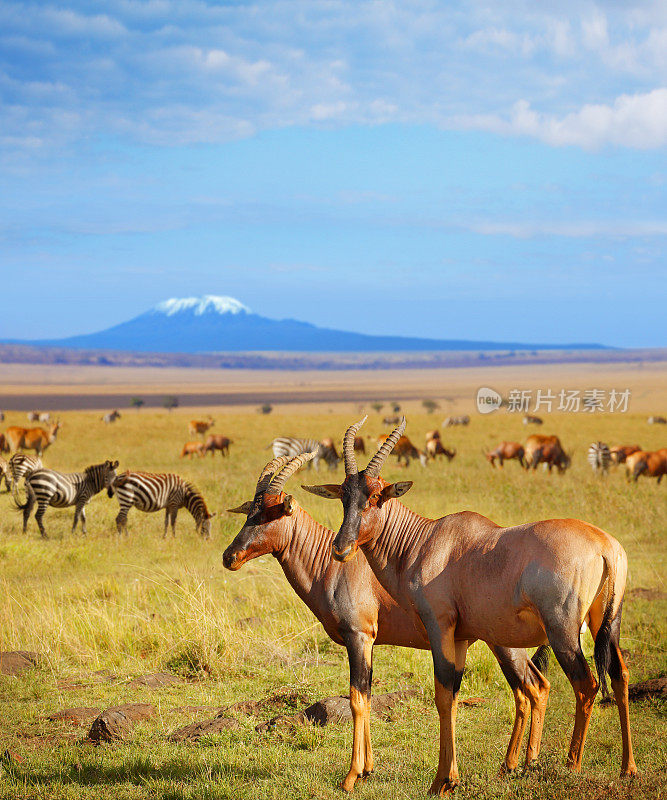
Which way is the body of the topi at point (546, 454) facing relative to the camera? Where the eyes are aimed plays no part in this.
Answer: to the viewer's right

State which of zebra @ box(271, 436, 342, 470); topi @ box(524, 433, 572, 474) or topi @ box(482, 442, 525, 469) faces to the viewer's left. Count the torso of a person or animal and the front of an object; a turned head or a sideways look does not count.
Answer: topi @ box(482, 442, 525, 469)

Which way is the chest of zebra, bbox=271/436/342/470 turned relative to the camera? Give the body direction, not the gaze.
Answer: to the viewer's right

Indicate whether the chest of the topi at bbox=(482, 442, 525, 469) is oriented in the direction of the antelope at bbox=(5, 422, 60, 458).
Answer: yes

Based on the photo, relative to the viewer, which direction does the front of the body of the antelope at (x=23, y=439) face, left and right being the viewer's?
facing to the right of the viewer

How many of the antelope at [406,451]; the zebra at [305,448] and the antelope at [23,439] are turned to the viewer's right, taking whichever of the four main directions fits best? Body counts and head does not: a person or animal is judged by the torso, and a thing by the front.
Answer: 3

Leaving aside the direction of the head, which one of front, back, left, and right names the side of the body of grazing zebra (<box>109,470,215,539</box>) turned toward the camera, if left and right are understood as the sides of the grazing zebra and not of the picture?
right

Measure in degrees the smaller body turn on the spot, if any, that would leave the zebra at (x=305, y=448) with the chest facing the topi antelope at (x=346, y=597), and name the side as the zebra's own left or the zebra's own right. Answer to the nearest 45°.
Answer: approximately 90° to the zebra's own right

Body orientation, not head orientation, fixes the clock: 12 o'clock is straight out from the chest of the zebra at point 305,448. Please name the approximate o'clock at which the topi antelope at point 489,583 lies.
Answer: The topi antelope is roughly at 3 o'clock from the zebra.

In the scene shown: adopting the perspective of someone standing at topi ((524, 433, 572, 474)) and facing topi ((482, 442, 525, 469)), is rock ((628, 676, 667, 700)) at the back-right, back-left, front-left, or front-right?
back-left

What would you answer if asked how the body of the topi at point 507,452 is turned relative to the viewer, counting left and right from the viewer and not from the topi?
facing to the left of the viewer

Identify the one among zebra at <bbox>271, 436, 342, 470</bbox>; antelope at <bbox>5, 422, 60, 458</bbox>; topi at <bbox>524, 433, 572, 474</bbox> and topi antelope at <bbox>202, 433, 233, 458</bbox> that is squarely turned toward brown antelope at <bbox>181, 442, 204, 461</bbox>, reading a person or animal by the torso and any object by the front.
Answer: antelope at <bbox>5, 422, 60, 458</bbox>

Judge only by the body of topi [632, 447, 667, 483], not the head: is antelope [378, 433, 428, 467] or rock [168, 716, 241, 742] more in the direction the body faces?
the antelope

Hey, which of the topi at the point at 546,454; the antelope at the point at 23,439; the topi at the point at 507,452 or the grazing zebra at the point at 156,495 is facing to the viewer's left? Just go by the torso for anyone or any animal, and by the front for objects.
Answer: the topi at the point at 507,452

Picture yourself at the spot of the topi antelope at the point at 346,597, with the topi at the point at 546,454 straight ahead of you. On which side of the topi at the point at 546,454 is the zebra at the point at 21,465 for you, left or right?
left

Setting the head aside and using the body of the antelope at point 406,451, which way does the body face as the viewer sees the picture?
to the viewer's right
